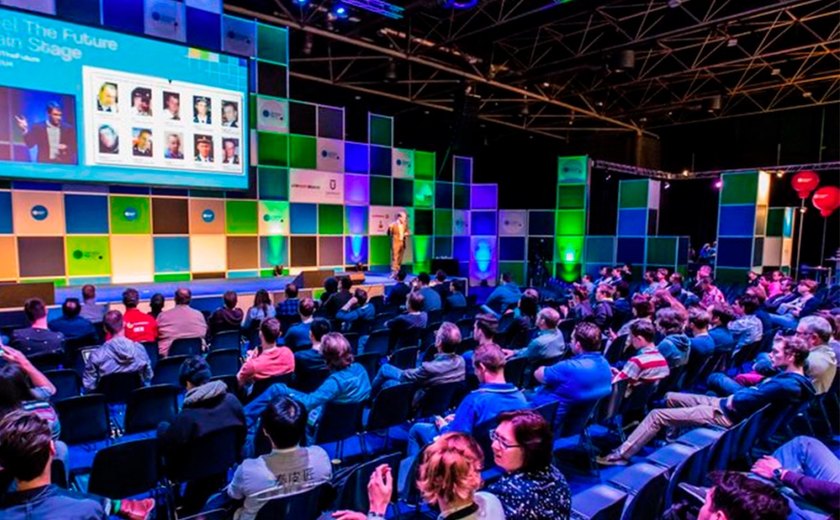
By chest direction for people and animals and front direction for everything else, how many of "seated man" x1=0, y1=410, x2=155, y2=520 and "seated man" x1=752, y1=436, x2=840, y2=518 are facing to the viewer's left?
1

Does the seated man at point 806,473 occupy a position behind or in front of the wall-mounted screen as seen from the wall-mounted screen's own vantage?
in front

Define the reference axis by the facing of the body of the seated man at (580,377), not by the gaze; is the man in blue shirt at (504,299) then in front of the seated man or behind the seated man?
in front

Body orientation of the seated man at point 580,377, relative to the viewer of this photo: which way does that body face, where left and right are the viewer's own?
facing away from the viewer and to the left of the viewer

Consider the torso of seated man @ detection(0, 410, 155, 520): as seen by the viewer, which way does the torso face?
away from the camera

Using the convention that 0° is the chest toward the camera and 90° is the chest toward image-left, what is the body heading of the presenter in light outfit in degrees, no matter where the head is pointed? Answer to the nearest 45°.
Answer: approximately 315°

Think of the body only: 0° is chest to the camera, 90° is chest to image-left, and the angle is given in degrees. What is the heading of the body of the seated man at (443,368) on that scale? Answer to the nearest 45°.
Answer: approximately 135°

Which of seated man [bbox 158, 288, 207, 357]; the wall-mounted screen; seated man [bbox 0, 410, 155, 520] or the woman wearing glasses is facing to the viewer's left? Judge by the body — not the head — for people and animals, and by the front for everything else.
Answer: the woman wearing glasses

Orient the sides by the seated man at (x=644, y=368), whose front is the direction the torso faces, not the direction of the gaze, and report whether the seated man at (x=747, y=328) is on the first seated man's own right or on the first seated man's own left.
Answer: on the first seated man's own right

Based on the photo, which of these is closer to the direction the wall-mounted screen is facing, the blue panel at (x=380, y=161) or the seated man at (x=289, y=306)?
the seated man

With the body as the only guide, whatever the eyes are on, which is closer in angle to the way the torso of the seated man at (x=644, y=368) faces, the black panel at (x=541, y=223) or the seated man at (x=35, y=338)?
the black panel

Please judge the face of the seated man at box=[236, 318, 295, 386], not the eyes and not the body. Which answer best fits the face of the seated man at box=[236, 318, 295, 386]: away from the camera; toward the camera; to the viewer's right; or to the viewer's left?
away from the camera

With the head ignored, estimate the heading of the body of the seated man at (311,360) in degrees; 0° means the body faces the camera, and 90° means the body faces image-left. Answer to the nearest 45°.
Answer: approximately 135°
